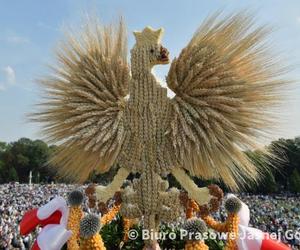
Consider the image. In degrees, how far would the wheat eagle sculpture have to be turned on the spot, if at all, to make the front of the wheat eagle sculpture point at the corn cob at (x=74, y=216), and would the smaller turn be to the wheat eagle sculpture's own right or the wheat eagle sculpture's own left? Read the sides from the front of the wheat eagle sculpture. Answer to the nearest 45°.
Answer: approximately 90° to the wheat eagle sculpture's own right

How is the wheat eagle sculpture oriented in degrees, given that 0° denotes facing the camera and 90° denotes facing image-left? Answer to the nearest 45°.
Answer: approximately 0°
